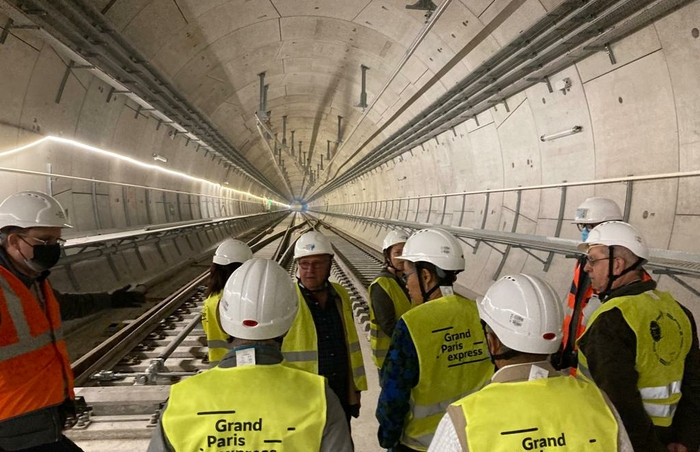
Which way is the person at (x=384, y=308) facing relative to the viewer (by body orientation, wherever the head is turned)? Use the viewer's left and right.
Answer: facing to the right of the viewer

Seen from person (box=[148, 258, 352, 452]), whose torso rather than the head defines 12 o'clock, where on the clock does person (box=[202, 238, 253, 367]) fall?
person (box=[202, 238, 253, 367]) is roughly at 12 o'clock from person (box=[148, 258, 352, 452]).

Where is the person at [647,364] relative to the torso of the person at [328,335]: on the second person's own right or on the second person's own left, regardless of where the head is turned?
on the second person's own left

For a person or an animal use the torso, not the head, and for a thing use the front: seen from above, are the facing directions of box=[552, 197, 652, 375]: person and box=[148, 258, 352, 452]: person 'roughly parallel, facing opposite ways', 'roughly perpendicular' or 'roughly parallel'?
roughly perpendicular

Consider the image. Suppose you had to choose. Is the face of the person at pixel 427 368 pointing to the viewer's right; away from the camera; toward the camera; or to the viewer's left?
to the viewer's left

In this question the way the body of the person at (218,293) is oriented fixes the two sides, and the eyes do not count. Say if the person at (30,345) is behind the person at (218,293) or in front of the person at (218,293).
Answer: behind

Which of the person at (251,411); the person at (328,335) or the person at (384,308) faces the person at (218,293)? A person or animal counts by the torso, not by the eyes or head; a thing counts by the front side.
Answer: the person at (251,411)

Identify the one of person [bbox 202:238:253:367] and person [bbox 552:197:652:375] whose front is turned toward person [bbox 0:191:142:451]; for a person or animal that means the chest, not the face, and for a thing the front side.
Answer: person [bbox 552:197:652:375]

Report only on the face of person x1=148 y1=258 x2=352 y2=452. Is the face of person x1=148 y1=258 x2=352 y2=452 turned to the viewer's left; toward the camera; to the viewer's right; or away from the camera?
away from the camera

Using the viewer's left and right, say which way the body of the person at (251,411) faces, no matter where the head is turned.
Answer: facing away from the viewer
